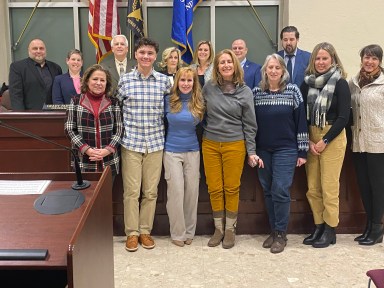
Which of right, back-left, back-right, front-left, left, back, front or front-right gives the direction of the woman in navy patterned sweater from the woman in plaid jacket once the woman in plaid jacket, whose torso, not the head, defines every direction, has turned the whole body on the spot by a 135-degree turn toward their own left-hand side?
front-right

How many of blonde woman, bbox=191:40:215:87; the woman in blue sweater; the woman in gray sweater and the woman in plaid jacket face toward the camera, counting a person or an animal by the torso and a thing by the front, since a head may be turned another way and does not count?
4

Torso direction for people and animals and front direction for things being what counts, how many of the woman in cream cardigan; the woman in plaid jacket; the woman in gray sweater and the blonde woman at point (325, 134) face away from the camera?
0

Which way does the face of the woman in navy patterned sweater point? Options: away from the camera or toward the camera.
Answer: toward the camera

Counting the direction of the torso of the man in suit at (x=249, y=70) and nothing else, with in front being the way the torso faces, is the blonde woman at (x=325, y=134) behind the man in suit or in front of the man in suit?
in front

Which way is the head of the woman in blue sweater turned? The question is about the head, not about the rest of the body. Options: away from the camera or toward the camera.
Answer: toward the camera

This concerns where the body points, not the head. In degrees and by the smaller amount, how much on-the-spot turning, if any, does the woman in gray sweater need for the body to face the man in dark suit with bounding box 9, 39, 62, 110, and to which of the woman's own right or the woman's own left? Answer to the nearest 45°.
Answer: approximately 135° to the woman's own right

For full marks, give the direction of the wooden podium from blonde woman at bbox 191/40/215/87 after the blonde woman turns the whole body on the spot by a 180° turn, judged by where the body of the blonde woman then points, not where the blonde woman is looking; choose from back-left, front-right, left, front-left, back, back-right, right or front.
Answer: back

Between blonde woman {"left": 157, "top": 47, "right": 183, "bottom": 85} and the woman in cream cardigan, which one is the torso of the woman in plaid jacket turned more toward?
the woman in cream cardigan

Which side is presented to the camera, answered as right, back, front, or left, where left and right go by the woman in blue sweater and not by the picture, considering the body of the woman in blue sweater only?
front

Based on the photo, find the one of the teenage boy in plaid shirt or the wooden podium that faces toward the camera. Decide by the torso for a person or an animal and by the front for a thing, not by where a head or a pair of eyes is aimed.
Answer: the teenage boy in plaid shirt

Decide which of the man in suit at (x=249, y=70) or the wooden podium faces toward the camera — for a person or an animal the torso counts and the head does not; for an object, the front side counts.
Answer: the man in suit

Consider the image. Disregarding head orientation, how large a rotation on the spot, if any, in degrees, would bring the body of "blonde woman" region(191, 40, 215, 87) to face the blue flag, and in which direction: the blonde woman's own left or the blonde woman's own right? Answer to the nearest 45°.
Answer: approximately 180°

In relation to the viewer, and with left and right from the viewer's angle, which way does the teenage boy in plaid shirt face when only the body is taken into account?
facing the viewer

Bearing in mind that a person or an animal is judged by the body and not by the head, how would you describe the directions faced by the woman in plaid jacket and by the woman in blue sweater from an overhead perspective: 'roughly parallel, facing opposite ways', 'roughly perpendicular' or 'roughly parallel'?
roughly parallel

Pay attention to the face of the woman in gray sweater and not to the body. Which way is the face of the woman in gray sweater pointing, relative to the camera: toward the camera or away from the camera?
toward the camera
